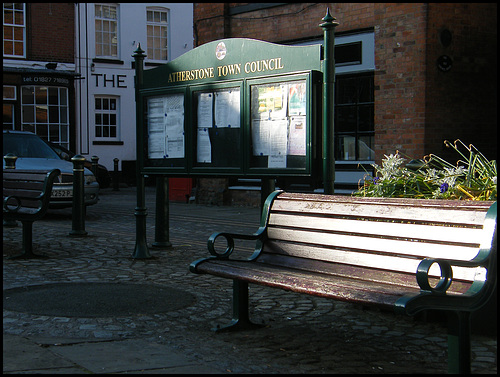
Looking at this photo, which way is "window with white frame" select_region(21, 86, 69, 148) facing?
toward the camera

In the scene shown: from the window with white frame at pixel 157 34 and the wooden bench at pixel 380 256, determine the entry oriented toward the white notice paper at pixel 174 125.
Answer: the window with white frame

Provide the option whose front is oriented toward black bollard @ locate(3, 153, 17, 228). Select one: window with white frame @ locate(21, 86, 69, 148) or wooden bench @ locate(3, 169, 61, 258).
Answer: the window with white frame

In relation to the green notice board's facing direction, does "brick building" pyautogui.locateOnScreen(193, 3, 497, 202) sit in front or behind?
behind

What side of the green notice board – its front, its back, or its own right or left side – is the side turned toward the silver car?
right

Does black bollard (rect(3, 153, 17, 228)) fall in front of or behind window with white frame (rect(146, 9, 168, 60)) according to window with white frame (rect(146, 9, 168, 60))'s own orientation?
in front

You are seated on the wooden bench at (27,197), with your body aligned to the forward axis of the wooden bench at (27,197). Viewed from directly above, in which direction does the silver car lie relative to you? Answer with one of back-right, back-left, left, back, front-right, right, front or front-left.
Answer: back-right

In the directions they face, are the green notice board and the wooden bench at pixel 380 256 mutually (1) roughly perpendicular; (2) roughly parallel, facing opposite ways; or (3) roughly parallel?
roughly parallel

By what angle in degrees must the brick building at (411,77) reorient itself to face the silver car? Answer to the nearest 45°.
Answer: approximately 45° to its right

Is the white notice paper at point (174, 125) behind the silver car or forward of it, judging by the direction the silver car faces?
forward

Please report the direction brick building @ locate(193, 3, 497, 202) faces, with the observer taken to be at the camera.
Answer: facing the viewer and to the left of the viewer

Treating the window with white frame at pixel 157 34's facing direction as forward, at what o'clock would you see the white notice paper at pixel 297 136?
The white notice paper is roughly at 12 o'clock from the window with white frame.

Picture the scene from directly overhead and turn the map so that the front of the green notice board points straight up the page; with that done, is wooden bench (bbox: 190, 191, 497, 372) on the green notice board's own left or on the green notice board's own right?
on the green notice board's own left

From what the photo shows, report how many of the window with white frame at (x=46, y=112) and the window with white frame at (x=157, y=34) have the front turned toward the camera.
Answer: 2

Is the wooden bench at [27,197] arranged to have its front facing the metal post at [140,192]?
no

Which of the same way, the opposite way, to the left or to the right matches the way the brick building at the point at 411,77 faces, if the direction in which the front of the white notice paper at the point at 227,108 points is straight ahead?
the same way

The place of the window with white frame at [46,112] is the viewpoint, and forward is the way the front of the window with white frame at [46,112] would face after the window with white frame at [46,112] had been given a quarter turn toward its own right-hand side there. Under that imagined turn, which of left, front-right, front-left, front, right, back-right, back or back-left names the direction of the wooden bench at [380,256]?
left

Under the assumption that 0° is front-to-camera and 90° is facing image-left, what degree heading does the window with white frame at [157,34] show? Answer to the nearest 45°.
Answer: approximately 0°

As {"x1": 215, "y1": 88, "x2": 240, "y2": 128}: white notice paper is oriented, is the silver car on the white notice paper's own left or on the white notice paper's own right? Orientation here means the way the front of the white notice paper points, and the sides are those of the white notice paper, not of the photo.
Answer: on the white notice paper's own right
